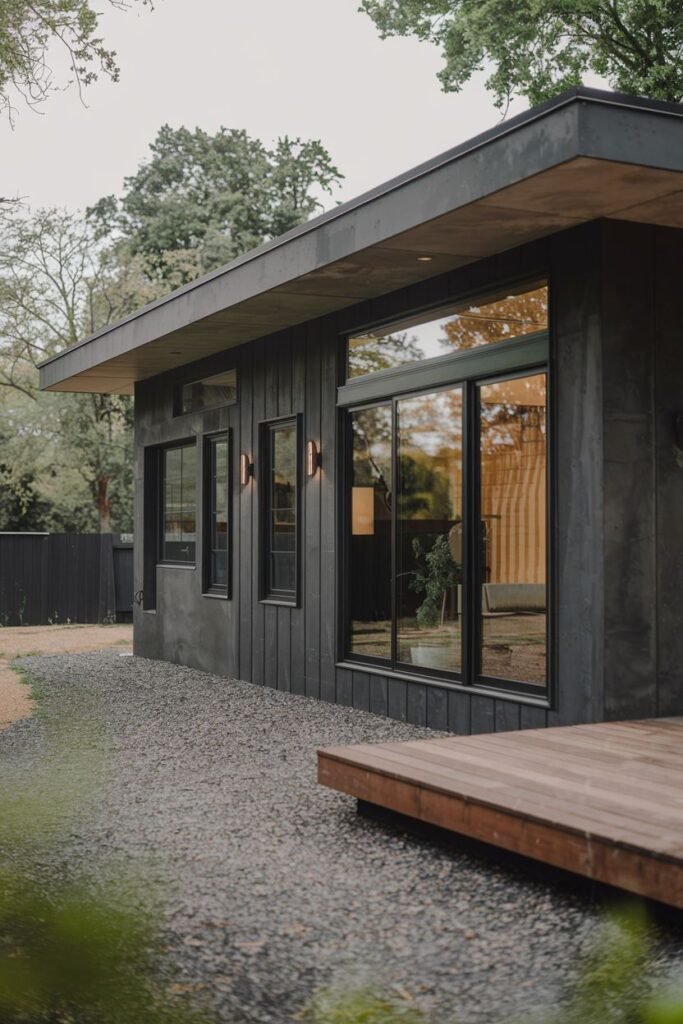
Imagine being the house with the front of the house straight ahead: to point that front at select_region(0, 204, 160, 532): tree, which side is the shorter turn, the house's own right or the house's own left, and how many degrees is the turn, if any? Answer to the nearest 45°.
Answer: approximately 135° to the house's own right

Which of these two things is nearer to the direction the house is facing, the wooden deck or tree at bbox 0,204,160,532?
the wooden deck

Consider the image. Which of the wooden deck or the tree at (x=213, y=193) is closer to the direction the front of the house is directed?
the wooden deck

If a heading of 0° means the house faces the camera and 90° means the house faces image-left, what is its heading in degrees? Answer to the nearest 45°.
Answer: approximately 45°

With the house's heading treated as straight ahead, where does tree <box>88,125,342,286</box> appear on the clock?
The tree is roughly at 4 o'clock from the house.

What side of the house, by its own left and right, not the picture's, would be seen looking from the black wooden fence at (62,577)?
right

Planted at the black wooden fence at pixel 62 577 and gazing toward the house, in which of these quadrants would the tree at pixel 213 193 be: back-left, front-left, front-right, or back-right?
back-left
